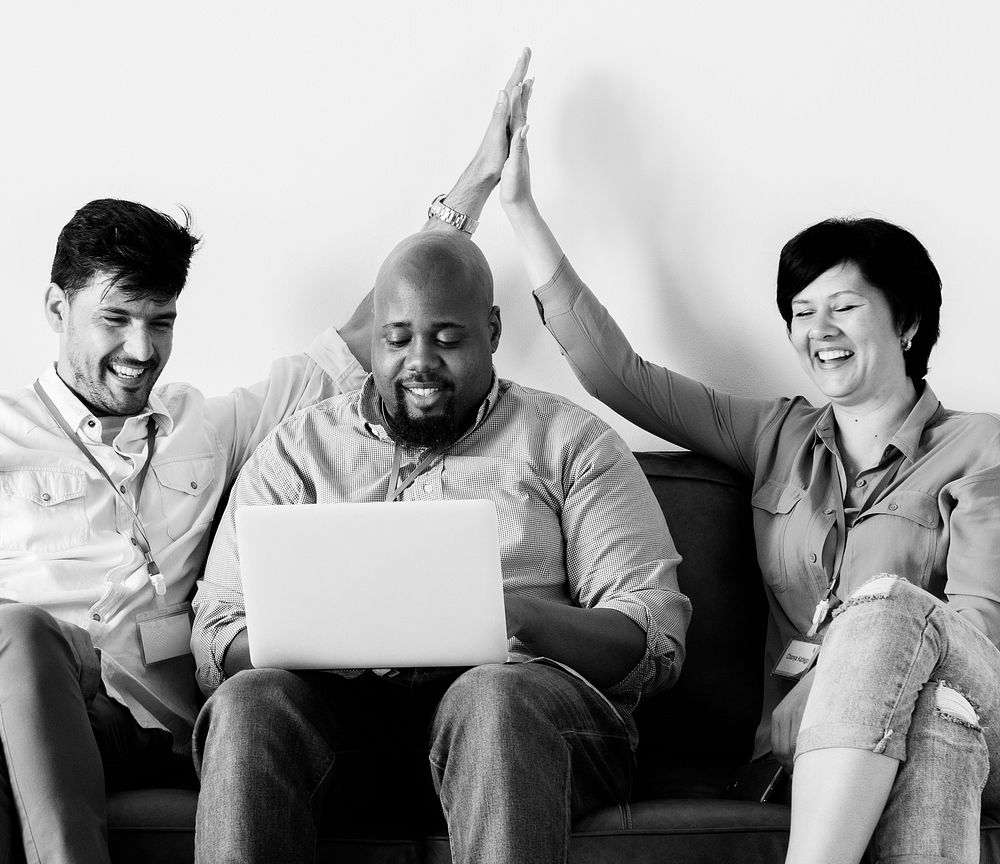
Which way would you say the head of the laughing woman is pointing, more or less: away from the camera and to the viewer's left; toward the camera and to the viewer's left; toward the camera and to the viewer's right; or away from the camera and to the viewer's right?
toward the camera and to the viewer's left

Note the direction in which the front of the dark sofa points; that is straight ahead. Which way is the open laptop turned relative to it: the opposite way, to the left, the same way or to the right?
the opposite way

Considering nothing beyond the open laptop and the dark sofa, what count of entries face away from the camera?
1

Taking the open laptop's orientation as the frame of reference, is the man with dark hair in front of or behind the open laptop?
in front

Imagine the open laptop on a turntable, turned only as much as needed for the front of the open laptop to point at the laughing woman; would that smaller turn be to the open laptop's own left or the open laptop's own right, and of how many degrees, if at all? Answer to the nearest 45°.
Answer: approximately 45° to the open laptop's own right

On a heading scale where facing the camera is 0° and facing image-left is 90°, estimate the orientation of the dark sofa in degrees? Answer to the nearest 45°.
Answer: approximately 0°

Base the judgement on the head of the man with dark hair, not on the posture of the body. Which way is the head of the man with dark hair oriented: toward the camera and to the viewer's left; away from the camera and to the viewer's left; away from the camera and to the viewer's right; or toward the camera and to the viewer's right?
toward the camera and to the viewer's right

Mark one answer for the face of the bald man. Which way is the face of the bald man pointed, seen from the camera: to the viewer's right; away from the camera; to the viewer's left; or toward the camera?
toward the camera

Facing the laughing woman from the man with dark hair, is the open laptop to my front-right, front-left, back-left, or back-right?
front-right

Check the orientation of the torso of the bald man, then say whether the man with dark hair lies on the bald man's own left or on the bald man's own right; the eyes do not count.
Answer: on the bald man's own right

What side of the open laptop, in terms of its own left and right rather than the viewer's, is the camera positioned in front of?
back

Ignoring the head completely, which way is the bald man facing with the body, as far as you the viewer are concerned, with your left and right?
facing the viewer
